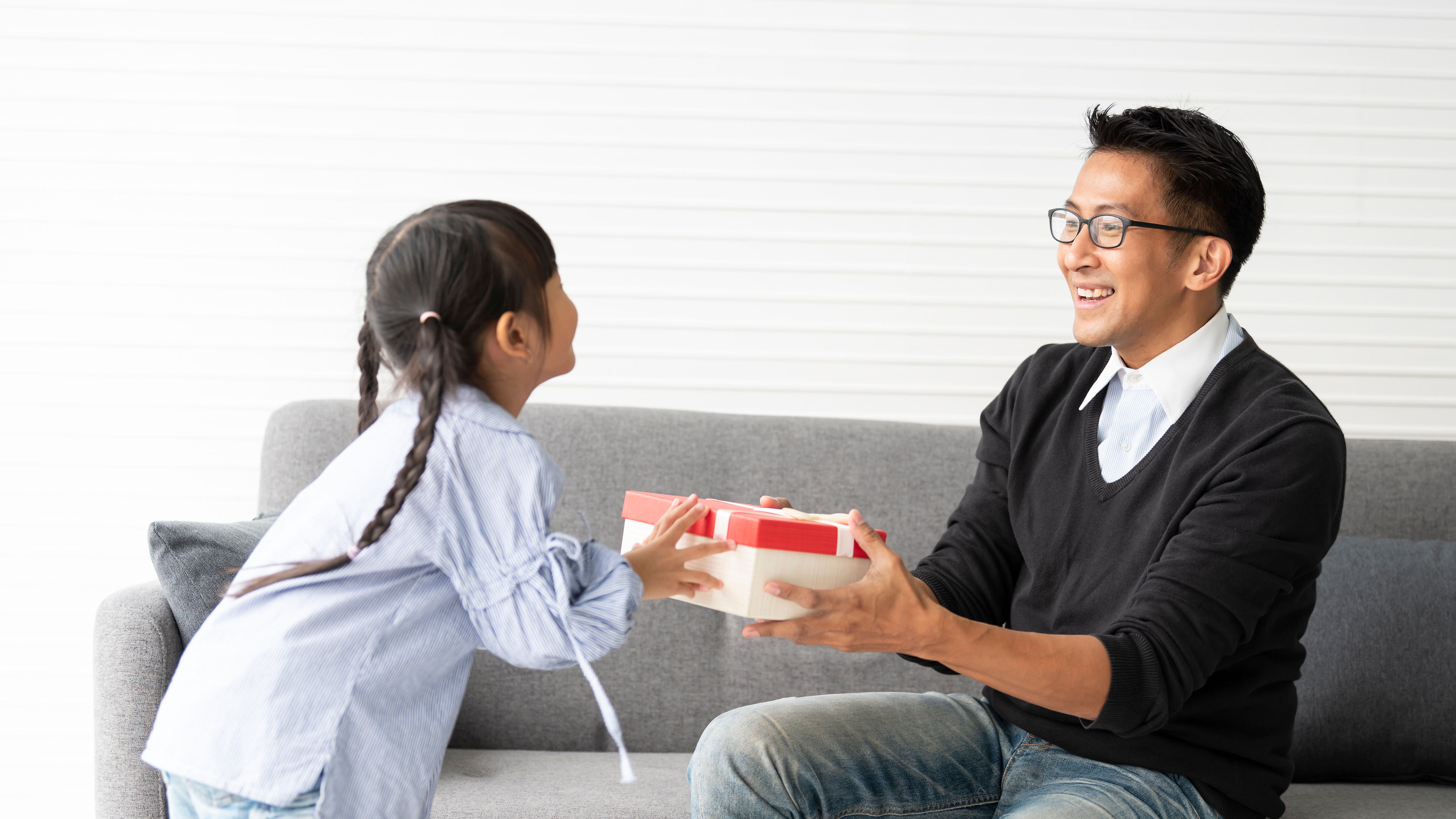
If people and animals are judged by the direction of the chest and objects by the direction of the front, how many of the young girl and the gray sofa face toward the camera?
1

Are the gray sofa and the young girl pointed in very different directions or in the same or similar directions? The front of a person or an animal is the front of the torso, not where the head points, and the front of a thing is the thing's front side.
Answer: very different directions

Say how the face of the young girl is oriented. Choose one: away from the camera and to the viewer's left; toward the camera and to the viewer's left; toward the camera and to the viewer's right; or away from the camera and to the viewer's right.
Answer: away from the camera and to the viewer's right

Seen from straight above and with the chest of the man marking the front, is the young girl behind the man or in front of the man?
in front

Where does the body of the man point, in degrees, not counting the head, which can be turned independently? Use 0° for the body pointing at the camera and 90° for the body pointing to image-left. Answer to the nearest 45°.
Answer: approximately 45°

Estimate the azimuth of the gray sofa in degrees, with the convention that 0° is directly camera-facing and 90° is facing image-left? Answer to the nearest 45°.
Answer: approximately 0°

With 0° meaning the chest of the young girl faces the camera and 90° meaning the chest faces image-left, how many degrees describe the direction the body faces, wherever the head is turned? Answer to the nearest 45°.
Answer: approximately 225°

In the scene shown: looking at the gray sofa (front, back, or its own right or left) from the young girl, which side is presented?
front

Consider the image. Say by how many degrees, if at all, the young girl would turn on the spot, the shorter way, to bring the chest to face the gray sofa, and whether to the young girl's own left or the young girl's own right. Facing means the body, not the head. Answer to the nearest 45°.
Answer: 0° — they already face it

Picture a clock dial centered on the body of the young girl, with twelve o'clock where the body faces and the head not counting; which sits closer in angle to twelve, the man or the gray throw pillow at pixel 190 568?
the man
